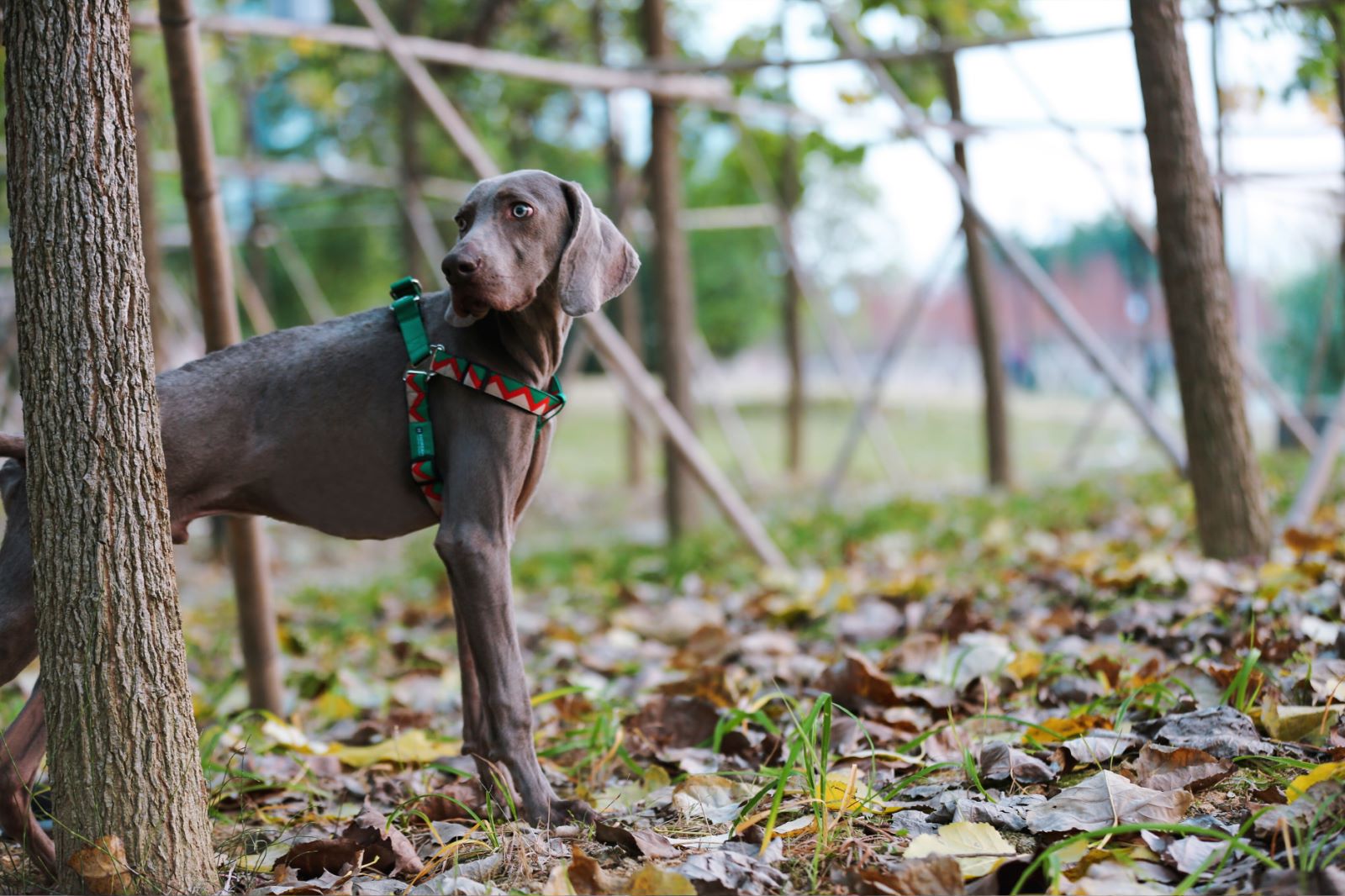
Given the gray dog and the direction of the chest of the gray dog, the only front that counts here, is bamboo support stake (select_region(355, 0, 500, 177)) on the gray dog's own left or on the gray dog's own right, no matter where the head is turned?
on the gray dog's own left

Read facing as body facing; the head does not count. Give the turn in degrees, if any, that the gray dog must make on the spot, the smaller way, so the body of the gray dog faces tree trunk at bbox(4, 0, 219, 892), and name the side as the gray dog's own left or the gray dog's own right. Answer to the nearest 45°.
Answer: approximately 135° to the gray dog's own right

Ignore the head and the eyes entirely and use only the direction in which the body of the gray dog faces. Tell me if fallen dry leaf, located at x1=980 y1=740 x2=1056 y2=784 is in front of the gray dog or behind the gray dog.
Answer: in front

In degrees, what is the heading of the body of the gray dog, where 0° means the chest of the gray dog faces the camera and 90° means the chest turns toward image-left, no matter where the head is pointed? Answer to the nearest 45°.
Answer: approximately 270°

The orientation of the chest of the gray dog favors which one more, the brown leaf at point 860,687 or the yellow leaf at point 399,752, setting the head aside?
the brown leaf

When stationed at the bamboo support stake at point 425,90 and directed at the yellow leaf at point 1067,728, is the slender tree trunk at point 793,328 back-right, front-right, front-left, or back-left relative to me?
back-left

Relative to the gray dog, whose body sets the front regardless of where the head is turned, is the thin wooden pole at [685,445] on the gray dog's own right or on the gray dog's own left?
on the gray dog's own left

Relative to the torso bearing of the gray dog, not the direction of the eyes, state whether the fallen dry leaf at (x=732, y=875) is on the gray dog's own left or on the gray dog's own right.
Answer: on the gray dog's own right

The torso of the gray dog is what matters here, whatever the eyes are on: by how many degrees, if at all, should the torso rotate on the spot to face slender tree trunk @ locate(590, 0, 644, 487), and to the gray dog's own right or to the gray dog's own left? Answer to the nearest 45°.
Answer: approximately 90° to the gray dog's own left
